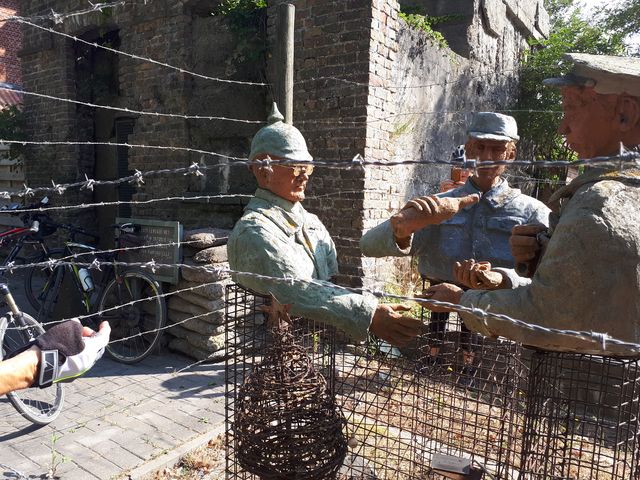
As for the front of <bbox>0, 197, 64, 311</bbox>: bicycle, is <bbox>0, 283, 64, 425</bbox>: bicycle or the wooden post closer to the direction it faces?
the wooden post

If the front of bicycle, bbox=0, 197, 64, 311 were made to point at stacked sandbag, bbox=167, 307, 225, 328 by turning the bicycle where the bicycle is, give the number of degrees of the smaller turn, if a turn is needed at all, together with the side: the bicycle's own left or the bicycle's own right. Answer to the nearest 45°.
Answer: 0° — it already faces it

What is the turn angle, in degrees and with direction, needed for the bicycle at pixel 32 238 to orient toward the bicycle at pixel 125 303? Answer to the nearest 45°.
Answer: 0° — it already faces it
